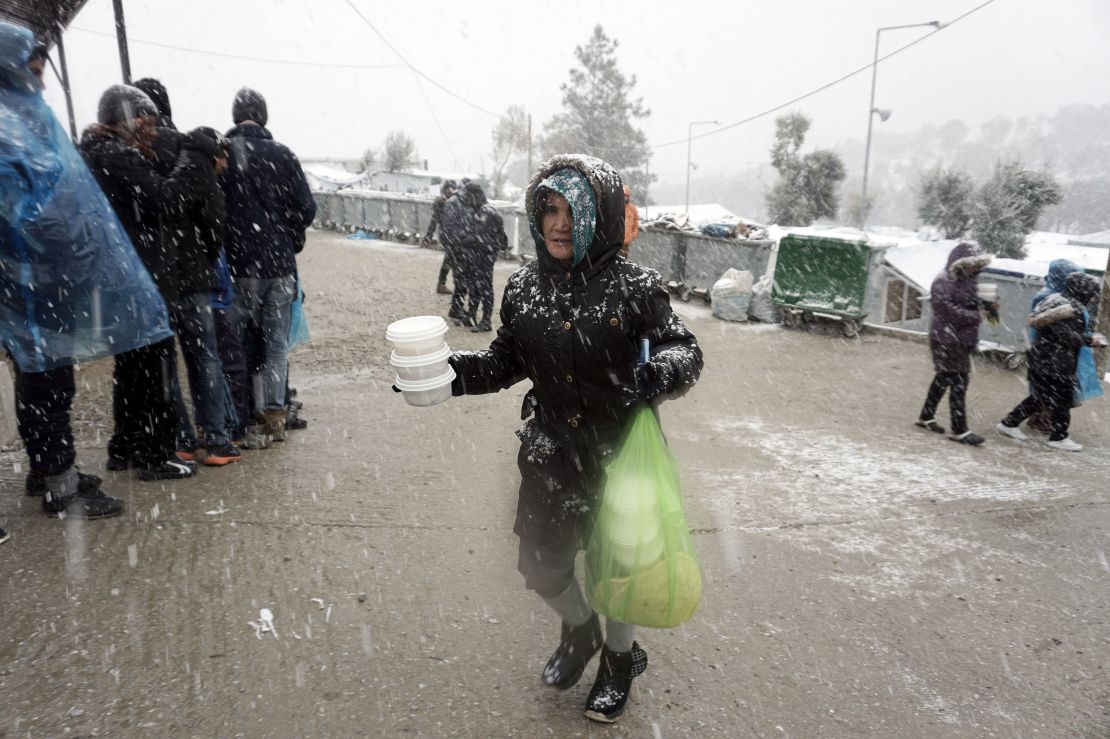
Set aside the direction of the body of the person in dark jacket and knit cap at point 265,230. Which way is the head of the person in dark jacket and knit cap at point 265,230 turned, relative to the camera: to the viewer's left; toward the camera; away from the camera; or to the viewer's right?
away from the camera

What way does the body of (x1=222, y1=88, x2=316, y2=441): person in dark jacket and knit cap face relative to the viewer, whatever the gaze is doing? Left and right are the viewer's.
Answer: facing away from the viewer

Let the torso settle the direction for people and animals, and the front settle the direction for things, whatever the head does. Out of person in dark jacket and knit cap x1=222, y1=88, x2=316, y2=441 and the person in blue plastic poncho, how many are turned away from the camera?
1

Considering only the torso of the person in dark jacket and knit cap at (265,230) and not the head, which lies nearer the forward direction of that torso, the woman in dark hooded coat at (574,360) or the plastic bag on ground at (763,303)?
the plastic bag on ground

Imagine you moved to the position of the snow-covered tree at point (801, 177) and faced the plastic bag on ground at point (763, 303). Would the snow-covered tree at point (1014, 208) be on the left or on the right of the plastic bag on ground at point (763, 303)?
left

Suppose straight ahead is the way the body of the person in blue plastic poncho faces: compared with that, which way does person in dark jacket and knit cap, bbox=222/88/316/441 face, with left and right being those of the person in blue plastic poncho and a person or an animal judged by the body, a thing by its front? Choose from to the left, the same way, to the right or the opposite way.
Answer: to the left

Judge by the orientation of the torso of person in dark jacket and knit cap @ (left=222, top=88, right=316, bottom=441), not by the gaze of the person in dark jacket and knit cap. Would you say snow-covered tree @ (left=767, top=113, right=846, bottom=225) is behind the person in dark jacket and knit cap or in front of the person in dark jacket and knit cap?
in front

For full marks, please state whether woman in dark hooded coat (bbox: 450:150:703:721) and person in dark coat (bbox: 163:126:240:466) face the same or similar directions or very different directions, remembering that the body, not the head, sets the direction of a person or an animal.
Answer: very different directions

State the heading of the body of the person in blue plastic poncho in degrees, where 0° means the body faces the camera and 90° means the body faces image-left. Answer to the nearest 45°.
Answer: approximately 270°

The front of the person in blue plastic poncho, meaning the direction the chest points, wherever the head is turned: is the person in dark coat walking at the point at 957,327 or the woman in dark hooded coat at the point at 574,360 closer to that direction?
the person in dark coat walking
